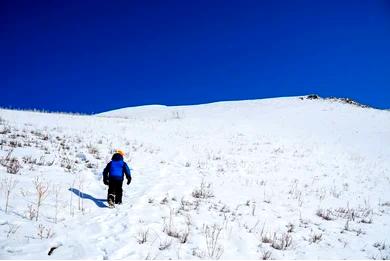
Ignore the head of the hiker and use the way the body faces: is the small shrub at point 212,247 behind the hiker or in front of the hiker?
behind

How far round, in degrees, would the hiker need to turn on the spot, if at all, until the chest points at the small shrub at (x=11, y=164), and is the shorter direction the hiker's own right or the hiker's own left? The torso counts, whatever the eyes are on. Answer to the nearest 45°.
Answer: approximately 45° to the hiker's own left

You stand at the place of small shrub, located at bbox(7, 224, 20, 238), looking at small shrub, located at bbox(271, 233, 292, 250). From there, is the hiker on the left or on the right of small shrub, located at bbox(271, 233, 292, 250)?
left

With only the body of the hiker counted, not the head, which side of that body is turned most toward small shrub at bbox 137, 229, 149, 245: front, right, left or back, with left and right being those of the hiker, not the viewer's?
back

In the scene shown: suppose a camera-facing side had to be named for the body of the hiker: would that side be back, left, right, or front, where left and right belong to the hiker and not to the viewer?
back

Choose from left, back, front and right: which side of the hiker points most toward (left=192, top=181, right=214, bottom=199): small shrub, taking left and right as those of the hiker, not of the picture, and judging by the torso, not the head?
right

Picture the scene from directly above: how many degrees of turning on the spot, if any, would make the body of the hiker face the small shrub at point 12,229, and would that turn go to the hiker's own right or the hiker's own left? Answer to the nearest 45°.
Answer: approximately 135° to the hiker's own left

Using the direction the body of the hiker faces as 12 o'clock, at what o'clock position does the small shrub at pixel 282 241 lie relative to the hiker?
The small shrub is roughly at 4 o'clock from the hiker.

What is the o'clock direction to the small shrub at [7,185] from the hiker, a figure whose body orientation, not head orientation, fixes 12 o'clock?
The small shrub is roughly at 9 o'clock from the hiker.

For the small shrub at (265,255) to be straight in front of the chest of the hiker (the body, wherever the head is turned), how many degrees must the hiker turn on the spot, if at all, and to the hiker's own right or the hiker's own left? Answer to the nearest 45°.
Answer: approximately 135° to the hiker's own right
